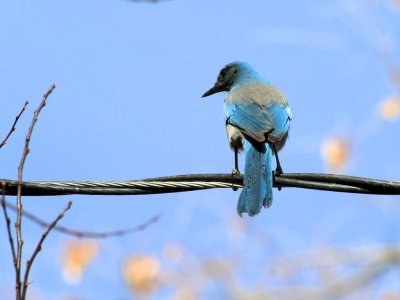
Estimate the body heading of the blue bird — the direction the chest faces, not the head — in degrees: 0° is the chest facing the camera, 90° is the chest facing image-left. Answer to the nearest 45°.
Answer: approximately 180°
